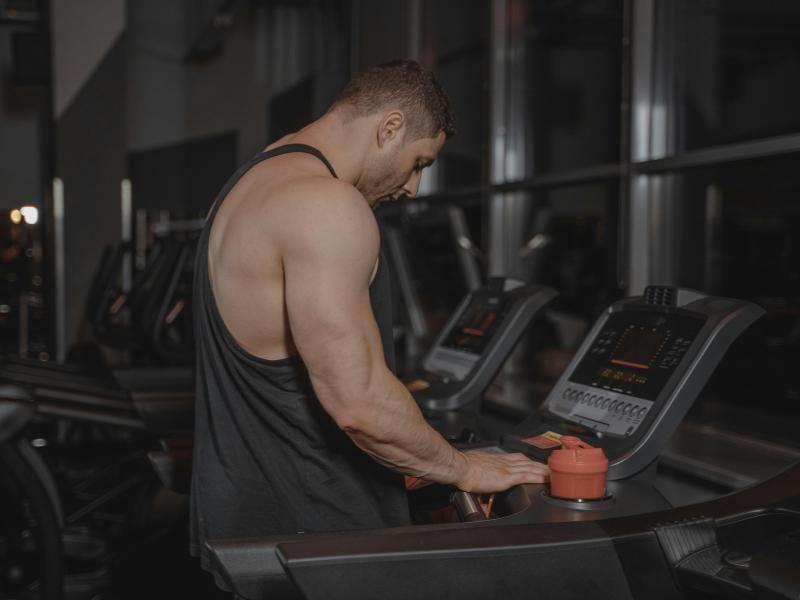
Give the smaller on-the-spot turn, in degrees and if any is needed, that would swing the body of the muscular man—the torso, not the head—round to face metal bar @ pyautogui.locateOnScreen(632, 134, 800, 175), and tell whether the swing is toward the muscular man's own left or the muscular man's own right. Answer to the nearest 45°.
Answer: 0° — they already face it

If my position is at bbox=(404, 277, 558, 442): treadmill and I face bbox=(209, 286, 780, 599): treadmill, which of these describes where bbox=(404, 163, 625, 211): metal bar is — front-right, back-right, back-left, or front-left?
back-left

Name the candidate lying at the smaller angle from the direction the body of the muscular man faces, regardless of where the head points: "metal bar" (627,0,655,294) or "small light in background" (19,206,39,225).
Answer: the metal bar

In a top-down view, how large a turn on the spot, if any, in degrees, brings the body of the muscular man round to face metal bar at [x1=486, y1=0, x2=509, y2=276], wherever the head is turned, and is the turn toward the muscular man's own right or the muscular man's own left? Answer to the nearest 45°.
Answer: approximately 45° to the muscular man's own left

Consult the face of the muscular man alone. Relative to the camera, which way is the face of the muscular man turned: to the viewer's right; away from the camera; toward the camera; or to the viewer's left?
to the viewer's right

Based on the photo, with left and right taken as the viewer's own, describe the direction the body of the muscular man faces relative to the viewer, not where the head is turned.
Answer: facing away from the viewer and to the right of the viewer

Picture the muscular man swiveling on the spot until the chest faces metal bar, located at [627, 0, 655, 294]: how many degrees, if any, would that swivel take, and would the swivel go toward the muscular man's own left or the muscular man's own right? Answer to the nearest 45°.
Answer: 0° — they already face it

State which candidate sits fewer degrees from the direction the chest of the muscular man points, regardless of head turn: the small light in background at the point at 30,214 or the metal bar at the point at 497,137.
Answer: the metal bar
